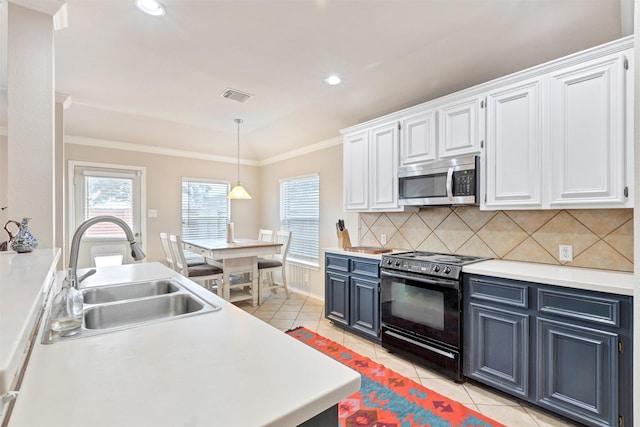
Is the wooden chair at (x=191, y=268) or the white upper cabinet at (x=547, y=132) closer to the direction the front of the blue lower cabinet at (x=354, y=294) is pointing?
the wooden chair

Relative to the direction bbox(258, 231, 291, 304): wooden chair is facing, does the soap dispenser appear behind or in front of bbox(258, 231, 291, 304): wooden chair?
in front

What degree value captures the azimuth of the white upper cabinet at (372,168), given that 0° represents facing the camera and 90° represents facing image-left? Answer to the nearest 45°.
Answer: approximately 45°

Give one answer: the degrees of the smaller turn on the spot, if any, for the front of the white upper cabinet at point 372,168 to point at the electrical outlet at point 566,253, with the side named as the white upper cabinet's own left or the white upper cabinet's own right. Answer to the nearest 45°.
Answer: approximately 90° to the white upper cabinet's own left

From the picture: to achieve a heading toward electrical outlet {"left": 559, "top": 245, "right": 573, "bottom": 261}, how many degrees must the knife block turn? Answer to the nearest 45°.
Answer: approximately 90° to its left

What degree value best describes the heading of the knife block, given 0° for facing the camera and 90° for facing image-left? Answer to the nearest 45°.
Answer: approximately 45°

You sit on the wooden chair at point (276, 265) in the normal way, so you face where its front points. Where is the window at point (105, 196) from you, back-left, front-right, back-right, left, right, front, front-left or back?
front-right

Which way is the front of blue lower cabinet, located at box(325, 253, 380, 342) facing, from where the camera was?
facing the viewer and to the left of the viewer
